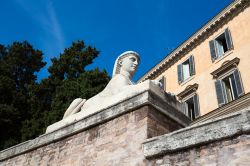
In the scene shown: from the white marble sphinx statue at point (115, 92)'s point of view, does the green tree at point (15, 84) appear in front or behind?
behind

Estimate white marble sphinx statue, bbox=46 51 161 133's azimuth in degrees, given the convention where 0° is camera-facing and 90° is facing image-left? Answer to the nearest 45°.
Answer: approximately 315°

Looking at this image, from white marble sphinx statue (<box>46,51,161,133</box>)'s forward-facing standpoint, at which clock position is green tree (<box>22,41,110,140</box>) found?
The green tree is roughly at 7 o'clock from the white marble sphinx statue.

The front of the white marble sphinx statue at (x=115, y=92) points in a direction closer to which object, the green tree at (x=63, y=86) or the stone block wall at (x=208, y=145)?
the stone block wall

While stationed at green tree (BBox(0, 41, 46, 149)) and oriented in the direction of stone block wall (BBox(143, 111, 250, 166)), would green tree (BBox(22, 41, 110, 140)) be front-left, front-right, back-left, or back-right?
front-left

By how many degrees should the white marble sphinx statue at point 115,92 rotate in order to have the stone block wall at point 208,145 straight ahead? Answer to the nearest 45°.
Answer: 0° — it already faces it
